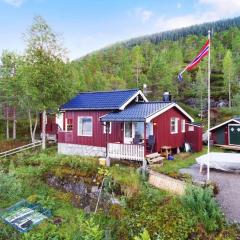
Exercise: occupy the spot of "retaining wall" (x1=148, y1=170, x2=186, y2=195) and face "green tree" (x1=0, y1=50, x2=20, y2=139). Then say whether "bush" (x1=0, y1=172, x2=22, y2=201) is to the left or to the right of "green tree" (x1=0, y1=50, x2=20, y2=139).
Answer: left

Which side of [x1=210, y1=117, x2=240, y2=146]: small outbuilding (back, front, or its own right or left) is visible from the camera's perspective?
front

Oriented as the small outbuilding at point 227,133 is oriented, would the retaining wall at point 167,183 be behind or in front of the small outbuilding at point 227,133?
in front

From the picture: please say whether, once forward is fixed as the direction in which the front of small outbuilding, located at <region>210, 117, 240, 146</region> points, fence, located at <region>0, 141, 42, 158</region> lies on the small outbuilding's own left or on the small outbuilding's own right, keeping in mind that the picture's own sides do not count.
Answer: on the small outbuilding's own right

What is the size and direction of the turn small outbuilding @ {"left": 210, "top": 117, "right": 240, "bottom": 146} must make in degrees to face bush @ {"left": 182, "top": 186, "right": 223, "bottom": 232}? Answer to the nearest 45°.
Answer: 0° — it already faces it

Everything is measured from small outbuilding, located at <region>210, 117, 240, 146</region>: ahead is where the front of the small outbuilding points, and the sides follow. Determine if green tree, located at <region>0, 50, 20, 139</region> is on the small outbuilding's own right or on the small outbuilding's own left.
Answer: on the small outbuilding's own right

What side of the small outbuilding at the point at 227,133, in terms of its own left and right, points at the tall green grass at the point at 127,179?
front

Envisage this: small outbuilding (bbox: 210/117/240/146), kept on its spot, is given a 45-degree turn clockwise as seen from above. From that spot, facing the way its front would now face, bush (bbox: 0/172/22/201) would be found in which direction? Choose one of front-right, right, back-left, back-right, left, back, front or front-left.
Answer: front

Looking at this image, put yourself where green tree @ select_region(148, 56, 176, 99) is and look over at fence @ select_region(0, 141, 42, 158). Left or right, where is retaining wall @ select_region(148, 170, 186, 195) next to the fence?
left

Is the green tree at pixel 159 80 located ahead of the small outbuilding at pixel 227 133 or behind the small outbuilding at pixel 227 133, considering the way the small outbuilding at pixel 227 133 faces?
behind

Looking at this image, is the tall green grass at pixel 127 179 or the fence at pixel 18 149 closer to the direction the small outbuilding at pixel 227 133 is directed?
the tall green grass

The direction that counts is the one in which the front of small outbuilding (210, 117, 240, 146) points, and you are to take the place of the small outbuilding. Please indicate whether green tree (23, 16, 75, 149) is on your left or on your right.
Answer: on your right

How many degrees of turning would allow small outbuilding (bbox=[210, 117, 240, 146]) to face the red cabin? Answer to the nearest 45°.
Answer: approximately 45° to its right
